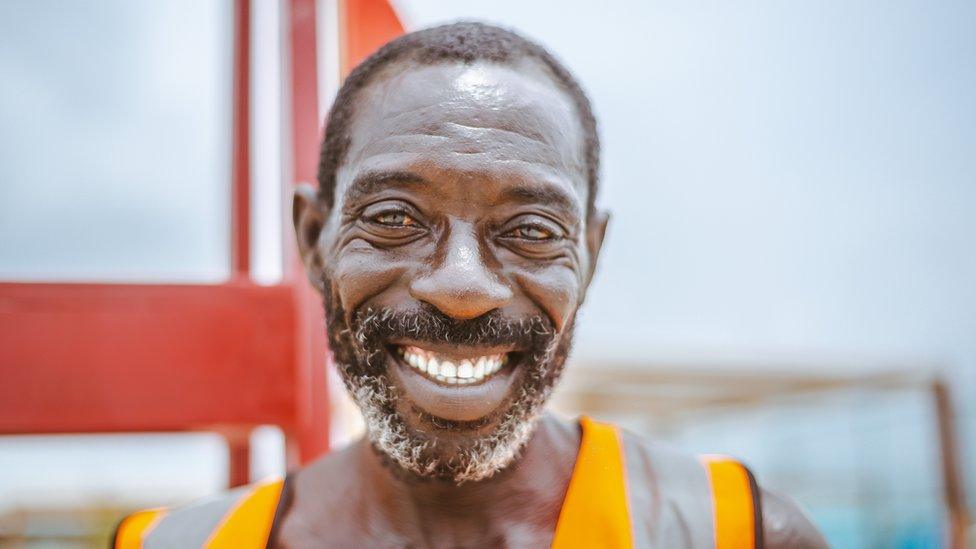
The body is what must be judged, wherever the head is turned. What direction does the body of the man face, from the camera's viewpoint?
toward the camera

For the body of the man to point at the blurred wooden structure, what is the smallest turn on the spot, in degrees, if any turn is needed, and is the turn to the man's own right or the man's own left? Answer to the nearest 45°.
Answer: approximately 180°

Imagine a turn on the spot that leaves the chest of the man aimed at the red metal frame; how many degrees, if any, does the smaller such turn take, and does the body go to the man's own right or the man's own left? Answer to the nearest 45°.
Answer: approximately 135° to the man's own right
